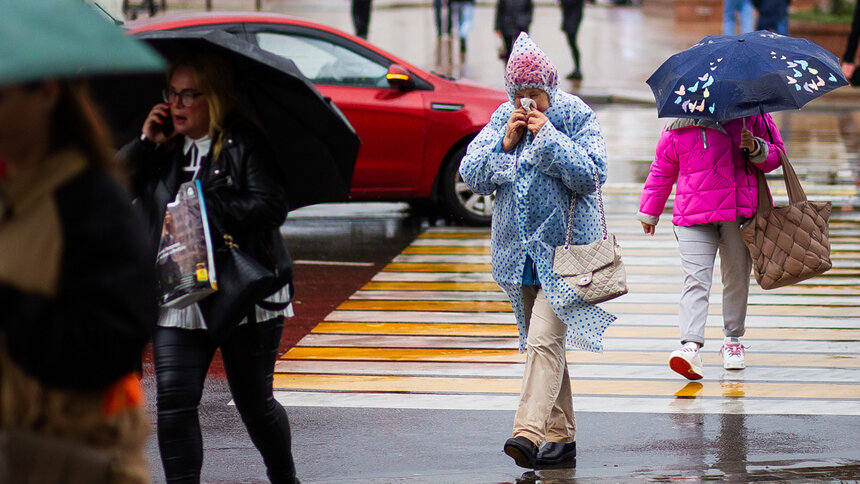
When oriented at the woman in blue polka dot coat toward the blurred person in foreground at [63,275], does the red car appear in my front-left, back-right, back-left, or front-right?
back-right

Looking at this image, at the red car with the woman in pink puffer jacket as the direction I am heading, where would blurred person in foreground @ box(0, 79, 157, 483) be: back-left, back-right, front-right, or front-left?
front-right

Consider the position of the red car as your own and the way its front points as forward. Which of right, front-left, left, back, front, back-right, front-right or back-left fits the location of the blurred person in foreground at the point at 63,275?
right

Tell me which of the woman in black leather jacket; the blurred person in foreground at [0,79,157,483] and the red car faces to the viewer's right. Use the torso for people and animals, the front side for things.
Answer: the red car

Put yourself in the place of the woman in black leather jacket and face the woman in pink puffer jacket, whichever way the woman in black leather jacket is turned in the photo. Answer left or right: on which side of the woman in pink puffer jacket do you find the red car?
left

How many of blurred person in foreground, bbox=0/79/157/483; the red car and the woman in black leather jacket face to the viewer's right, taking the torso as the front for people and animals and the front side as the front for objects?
1

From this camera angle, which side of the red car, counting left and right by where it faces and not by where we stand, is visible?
right

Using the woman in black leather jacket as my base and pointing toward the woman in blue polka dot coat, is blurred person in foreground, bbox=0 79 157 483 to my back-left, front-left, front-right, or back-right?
back-right

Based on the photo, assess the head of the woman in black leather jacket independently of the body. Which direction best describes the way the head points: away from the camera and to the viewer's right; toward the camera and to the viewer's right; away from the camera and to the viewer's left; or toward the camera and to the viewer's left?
toward the camera and to the viewer's left

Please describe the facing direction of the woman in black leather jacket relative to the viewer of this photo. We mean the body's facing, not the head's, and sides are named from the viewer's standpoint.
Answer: facing the viewer and to the left of the viewer

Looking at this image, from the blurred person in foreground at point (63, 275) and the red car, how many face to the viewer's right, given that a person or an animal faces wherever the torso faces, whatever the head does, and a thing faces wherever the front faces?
1

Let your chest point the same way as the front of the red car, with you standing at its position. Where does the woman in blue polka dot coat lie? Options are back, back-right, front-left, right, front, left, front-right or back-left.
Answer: right

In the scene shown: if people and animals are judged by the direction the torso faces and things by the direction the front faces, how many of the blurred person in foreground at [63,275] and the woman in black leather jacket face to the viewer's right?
0
